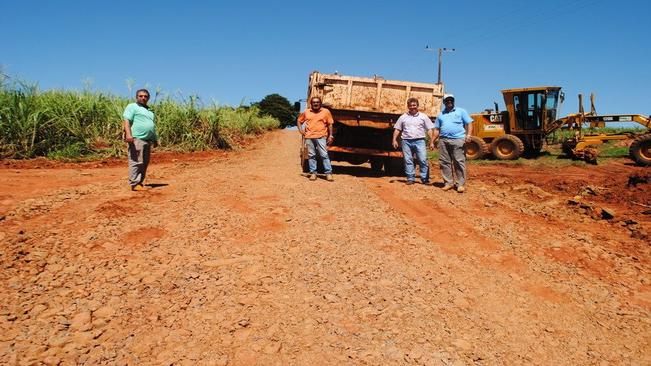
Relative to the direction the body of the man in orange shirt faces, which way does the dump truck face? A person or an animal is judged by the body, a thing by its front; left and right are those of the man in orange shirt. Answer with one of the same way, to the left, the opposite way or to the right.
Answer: the opposite way

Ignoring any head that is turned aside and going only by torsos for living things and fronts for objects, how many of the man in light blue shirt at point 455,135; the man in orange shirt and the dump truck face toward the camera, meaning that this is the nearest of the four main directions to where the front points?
2

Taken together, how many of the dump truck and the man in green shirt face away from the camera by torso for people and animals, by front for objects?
1

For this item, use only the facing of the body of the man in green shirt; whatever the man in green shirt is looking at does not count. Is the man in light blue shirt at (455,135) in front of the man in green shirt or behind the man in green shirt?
in front

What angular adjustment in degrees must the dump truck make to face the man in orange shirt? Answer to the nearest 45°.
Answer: approximately 135° to its left

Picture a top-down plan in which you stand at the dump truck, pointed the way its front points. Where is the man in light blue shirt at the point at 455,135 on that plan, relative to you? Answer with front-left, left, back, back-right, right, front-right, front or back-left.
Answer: back-right

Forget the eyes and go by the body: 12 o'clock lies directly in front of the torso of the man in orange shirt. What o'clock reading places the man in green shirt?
The man in green shirt is roughly at 2 o'clock from the man in orange shirt.

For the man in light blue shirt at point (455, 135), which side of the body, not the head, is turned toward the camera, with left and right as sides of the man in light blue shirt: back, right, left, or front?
front

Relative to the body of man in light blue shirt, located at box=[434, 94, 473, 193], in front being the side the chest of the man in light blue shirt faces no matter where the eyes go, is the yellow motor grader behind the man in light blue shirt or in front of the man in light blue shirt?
behind

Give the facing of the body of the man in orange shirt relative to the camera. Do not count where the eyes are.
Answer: toward the camera

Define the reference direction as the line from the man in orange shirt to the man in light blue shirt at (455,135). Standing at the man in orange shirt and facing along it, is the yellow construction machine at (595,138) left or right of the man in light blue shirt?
left

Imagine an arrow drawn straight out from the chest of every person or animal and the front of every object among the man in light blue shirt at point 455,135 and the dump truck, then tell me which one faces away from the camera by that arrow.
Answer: the dump truck

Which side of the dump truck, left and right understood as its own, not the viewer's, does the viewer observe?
back

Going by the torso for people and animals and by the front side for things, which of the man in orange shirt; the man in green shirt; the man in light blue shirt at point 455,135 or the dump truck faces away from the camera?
the dump truck

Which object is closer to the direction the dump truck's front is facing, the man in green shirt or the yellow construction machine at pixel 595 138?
the yellow construction machine

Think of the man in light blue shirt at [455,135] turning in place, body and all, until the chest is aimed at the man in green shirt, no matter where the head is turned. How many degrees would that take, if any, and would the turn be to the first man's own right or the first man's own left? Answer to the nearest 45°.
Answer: approximately 45° to the first man's own right

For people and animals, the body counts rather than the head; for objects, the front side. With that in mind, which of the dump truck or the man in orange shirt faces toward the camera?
the man in orange shirt
